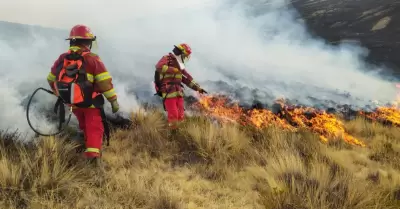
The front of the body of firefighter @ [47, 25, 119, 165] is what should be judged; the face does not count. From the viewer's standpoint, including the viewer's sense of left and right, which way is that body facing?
facing away from the viewer and to the right of the viewer

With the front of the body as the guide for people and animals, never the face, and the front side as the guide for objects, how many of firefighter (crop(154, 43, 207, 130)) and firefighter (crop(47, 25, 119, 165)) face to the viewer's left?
0

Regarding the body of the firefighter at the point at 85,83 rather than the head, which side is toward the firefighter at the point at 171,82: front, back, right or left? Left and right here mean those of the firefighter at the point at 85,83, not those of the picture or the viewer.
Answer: front

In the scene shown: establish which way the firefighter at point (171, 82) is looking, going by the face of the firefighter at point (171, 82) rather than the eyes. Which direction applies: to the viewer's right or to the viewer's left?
to the viewer's right
